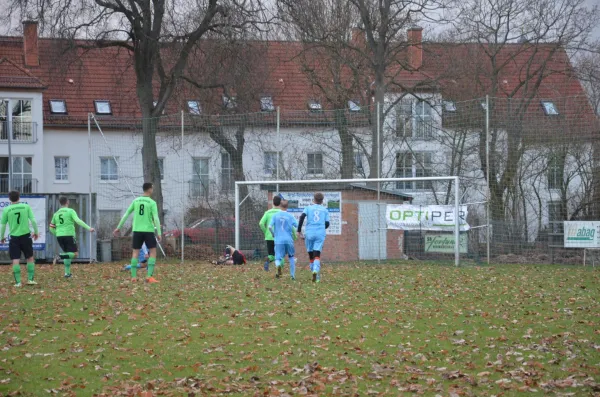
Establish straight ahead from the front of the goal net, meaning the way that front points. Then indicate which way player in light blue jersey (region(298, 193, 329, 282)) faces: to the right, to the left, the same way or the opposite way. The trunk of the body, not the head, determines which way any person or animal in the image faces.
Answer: the opposite way

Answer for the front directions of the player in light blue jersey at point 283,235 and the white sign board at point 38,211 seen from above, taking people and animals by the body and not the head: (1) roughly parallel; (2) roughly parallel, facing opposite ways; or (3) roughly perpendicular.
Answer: roughly parallel, facing opposite ways

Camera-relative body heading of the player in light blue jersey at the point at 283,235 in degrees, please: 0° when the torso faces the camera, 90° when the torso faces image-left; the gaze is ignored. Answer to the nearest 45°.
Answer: approximately 180°

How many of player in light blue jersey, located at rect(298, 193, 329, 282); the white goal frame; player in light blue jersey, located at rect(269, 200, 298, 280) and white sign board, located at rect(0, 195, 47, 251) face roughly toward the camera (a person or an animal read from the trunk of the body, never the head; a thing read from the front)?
2

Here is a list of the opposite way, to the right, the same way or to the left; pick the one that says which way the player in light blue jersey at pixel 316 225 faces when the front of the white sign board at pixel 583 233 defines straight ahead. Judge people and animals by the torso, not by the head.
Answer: the opposite way

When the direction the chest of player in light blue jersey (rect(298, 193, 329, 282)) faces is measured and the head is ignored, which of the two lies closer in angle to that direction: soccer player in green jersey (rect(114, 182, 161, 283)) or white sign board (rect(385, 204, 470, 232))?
the white sign board

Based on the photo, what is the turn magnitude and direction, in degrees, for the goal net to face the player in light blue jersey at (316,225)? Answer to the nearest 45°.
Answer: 0° — it already faces them

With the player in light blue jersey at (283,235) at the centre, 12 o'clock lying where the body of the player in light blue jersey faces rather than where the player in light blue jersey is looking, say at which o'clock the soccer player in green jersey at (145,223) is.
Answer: The soccer player in green jersey is roughly at 9 o'clock from the player in light blue jersey.

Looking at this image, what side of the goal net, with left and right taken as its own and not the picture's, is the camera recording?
front

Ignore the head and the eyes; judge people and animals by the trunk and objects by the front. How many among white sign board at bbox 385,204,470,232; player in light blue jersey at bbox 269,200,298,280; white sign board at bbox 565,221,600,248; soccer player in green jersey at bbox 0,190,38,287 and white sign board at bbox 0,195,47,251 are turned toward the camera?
3

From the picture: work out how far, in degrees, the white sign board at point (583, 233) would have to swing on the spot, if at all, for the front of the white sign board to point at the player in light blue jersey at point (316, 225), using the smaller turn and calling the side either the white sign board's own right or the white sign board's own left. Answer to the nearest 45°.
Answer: approximately 45° to the white sign board's own right

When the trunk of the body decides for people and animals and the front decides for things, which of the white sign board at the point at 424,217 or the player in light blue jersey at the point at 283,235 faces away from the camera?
the player in light blue jersey

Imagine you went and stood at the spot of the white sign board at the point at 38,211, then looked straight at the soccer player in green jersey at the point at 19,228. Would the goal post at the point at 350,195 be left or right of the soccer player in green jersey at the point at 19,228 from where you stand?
left

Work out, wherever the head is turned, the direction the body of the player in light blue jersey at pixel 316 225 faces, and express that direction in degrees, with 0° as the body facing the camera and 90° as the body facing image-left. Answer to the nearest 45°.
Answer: approximately 180°

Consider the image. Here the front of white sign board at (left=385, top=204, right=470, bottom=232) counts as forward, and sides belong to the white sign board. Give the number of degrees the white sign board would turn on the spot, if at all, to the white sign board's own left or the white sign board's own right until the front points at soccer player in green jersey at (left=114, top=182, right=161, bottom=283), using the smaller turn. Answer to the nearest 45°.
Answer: approximately 45° to the white sign board's own right

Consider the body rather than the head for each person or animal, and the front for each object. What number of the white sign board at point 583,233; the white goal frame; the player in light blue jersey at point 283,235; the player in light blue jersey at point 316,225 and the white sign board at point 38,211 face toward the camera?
3

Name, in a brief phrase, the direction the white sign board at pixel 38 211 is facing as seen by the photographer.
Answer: facing the viewer
